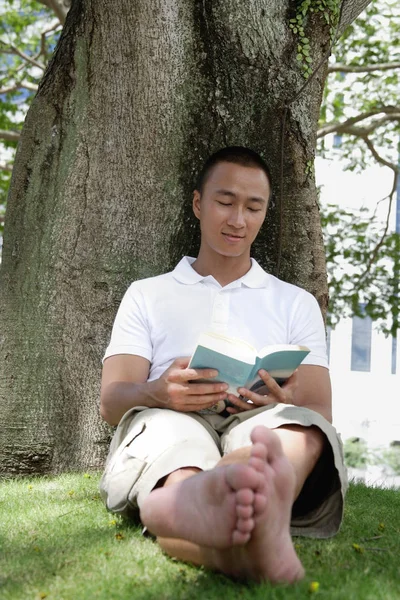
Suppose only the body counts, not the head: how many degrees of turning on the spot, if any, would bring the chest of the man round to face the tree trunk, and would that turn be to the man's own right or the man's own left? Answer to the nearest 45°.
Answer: approximately 135° to the man's own right

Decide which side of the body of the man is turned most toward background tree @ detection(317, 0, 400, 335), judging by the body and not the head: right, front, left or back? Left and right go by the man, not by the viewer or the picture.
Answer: back

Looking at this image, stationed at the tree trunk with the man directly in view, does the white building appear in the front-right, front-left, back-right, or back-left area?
back-left

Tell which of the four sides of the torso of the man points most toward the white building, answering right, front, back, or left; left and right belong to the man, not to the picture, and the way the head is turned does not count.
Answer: back

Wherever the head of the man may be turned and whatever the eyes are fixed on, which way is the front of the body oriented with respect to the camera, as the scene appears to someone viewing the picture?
toward the camera
